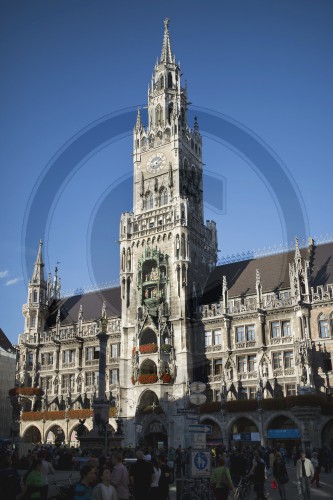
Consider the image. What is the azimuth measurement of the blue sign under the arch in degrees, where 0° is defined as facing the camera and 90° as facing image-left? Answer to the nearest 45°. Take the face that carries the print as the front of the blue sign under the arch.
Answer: approximately 0°
